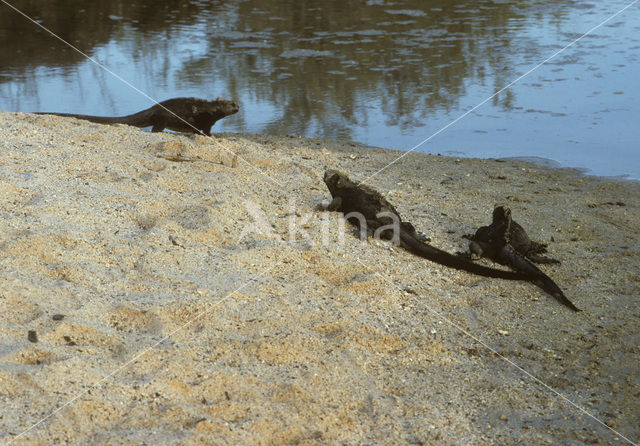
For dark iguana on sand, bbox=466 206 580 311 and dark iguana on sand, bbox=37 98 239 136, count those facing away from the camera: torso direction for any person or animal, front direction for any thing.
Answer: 1

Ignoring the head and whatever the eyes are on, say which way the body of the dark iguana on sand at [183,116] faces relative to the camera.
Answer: to the viewer's right

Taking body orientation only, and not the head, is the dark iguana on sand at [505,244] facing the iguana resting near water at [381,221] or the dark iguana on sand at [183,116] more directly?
the dark iguana on sand

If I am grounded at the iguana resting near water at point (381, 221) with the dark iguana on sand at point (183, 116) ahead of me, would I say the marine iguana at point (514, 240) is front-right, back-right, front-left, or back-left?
back-right

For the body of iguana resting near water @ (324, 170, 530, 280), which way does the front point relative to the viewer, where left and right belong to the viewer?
facing away from the viewer and to the left of the viewer

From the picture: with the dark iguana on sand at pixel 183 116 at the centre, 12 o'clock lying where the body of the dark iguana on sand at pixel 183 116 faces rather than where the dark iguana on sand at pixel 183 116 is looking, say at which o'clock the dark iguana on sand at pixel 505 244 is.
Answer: the dark iguana on sand at pixel 505 244 is roughly at 2 o'clock from the dark iguana on sand at pixel 183 116.

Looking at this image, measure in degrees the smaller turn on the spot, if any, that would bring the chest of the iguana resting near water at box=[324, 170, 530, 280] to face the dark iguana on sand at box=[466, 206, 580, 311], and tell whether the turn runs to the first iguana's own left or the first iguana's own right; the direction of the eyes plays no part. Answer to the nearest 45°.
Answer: approximately 135° to the first iguana's own right

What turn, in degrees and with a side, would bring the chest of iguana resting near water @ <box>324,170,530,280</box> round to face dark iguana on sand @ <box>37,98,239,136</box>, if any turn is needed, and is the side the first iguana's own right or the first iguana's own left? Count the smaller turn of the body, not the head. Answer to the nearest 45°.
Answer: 0° — it already faces it

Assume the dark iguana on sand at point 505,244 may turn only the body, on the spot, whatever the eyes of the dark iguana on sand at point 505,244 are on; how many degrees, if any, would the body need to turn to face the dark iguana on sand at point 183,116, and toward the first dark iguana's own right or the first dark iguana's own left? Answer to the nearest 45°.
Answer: approximately 45° to the first dark iguana's own left

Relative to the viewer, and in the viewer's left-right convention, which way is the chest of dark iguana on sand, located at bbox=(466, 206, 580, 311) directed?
facing away from the viewer
